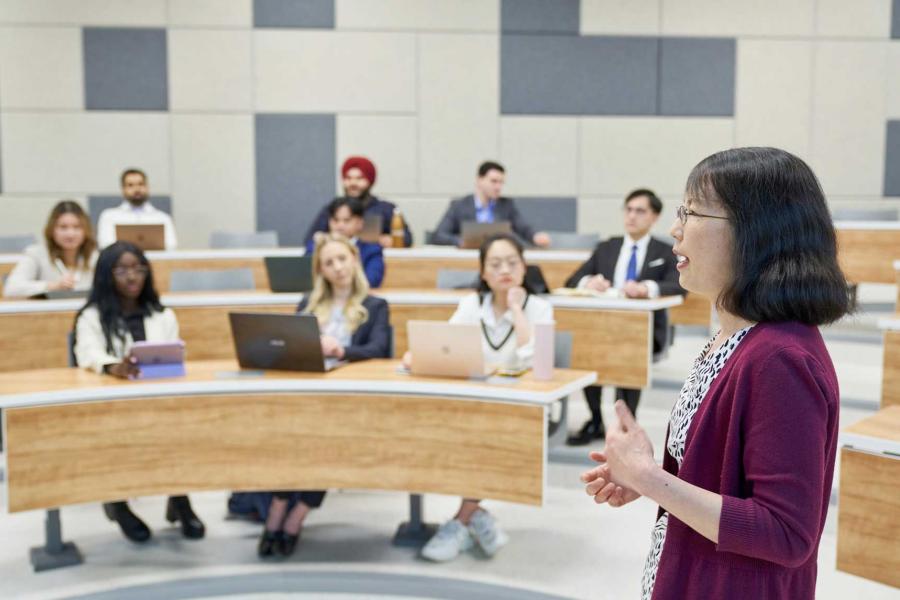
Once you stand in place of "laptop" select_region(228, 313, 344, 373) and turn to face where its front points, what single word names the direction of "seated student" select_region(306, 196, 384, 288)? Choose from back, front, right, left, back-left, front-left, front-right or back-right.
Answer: front-left

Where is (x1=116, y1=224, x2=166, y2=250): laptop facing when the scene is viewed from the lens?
facing away from the viewer

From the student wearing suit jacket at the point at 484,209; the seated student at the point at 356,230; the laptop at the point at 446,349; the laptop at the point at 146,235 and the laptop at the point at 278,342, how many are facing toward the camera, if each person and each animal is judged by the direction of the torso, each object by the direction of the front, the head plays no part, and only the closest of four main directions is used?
2

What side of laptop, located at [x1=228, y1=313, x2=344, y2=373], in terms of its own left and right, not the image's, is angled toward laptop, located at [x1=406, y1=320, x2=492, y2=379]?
right

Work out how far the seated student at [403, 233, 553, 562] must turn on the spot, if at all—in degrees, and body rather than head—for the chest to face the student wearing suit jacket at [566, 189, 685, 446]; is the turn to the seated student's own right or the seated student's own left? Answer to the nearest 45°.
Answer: approximately 135° to the seated student's own left

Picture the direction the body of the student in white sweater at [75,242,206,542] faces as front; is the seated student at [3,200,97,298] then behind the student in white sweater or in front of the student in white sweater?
behind

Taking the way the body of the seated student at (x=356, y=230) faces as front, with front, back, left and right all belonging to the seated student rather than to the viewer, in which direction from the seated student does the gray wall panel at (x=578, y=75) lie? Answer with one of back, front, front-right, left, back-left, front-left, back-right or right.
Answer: back-left

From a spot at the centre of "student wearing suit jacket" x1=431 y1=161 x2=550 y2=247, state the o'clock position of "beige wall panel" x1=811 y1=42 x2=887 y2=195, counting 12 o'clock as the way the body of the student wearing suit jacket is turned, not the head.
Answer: The beige wall panel is roughly at 8 o'clock from the student wearing suit jacket.

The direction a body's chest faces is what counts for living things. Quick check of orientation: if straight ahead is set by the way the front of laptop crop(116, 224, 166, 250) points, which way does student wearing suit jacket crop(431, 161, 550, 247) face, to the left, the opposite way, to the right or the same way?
the opposite way

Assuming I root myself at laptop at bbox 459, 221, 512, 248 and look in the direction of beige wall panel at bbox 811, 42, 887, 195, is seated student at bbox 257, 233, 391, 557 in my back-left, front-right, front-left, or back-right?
back-right

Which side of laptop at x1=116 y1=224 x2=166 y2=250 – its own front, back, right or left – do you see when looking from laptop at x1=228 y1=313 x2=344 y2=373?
back

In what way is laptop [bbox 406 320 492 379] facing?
away from the camera

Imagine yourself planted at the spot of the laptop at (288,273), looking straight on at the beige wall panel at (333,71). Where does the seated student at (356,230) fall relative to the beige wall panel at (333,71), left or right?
right

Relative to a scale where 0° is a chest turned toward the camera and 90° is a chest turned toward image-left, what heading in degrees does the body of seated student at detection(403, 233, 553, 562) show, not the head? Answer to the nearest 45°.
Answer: approximately 0°

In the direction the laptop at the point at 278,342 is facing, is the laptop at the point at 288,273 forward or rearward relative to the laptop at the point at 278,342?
forward

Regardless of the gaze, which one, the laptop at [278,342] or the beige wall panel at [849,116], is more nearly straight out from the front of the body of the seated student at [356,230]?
the laptop

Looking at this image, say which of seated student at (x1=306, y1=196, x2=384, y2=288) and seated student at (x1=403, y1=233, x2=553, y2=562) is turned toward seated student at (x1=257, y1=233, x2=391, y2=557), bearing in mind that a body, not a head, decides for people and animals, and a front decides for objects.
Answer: seated student at (x1=306, y1=196, x2=384, y2=288)

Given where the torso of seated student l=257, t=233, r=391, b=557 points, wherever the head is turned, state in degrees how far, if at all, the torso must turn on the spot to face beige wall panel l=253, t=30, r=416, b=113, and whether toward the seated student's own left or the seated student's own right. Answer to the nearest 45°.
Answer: approximately 135° to the seated student's own right
